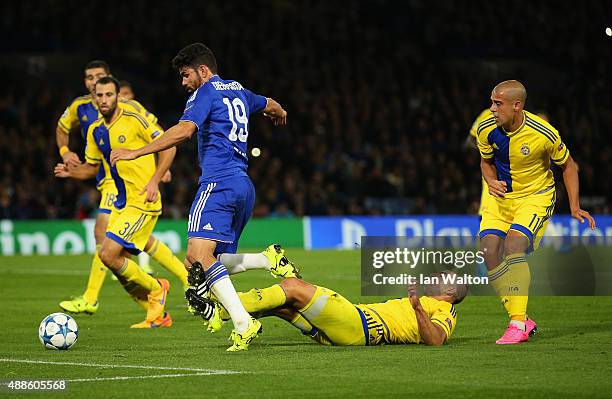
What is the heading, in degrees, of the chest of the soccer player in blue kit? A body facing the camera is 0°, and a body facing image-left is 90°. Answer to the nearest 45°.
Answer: approximately 135°

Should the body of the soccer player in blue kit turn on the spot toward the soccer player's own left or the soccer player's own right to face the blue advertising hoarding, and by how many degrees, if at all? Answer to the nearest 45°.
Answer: approximately 45° to the soccer player's own right

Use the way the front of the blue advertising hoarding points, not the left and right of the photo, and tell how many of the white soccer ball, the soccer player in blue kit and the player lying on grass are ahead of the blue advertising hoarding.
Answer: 3

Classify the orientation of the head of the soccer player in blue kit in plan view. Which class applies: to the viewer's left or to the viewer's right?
to the viewer's left

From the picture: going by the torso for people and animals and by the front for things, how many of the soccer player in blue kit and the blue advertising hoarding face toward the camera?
1

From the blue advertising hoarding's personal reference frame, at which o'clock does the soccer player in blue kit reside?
The soccer player in blue kit is roughly at 12 o'clock from the blue advertising hoarding.
